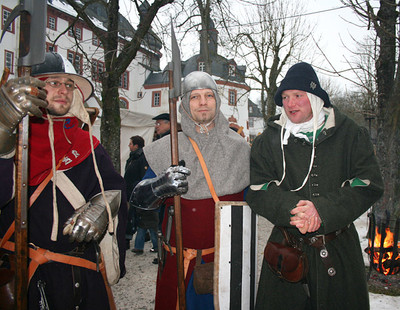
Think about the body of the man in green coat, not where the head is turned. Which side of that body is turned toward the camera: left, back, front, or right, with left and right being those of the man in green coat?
front

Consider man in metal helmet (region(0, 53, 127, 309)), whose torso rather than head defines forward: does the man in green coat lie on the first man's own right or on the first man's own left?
on the first man's own left

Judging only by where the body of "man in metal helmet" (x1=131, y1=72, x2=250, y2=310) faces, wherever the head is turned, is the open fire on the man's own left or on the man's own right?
on the man's own left

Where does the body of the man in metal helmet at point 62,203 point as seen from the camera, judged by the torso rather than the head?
toward the camera

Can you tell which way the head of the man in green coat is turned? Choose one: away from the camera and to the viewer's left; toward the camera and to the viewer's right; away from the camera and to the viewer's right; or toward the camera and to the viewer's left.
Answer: toward the camera and to the viewer's left

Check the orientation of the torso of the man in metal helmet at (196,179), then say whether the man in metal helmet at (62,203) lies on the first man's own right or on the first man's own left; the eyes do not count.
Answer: on the first man's own right

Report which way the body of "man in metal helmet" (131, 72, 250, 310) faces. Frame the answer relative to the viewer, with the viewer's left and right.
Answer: facing the viewer

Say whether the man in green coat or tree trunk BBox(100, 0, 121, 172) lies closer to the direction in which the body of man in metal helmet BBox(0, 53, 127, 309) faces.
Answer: the man in green coat

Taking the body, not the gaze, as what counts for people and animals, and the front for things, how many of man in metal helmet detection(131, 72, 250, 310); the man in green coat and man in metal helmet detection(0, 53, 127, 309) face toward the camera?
3
